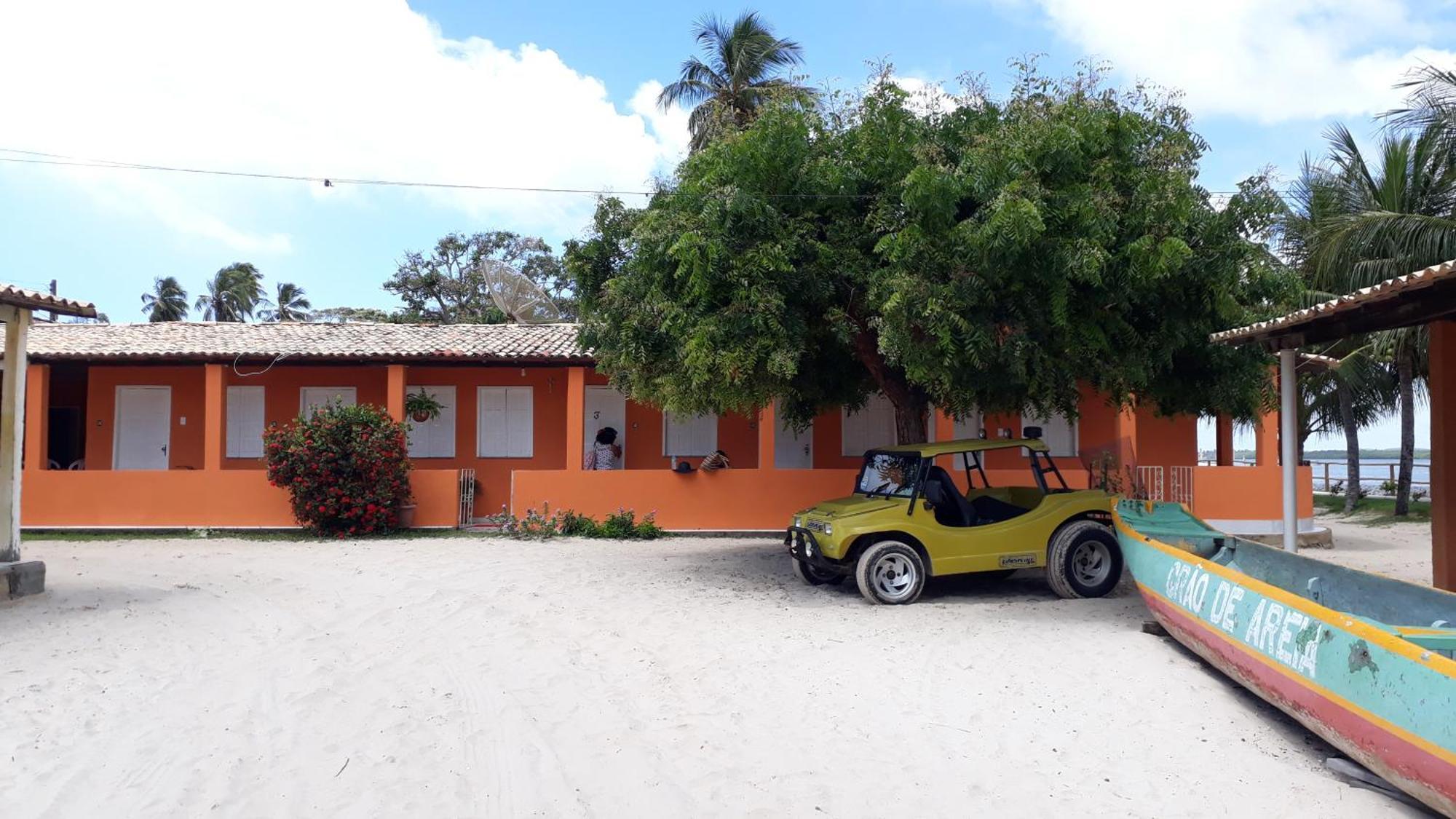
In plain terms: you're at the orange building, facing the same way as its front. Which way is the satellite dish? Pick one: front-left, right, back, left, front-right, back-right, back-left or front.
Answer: back

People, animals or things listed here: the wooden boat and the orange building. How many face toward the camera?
1

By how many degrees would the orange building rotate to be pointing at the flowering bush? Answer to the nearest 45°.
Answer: approximately 45° to its right

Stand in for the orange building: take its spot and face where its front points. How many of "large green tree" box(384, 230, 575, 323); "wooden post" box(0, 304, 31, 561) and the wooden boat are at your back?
1

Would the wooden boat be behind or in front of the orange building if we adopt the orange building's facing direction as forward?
in front

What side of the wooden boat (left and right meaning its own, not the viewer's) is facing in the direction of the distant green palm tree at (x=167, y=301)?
front

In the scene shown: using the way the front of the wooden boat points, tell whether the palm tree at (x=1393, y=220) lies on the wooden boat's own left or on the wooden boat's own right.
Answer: on the wooden boat's own right

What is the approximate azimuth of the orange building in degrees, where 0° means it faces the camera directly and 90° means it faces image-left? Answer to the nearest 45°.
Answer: approximately 0°

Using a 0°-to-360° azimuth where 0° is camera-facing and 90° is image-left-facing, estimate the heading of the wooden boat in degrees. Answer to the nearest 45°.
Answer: approximately 135°

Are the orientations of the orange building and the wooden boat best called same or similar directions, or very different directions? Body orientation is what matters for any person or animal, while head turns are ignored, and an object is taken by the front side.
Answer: very different directions

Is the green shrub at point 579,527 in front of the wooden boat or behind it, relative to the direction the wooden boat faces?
in front
